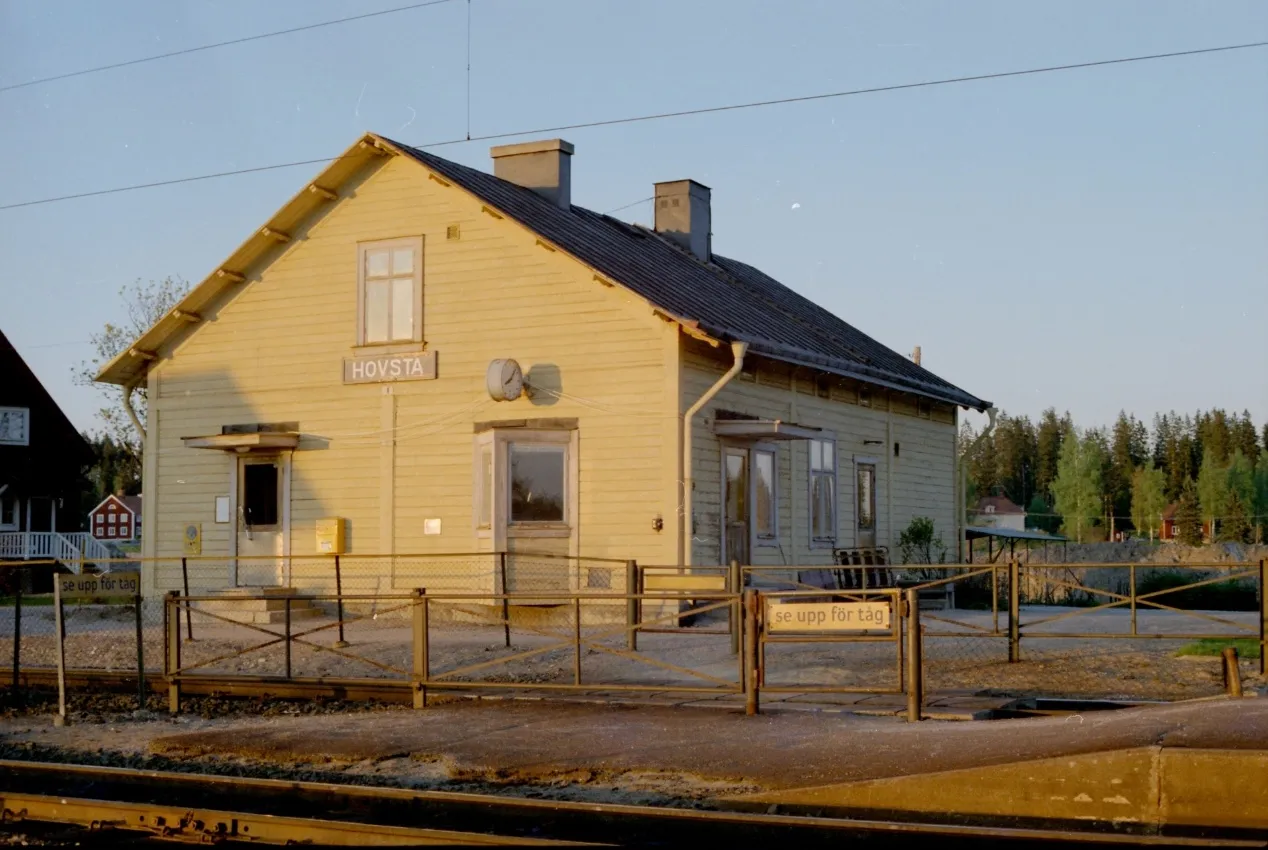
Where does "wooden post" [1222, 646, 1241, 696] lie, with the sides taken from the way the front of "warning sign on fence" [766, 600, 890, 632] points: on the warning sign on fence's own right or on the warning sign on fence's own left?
on the warning sign on fence's own left

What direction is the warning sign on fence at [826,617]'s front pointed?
toward the camera

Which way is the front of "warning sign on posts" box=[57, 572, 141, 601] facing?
toward the camera

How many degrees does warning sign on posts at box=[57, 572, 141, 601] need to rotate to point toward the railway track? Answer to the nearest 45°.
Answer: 0° — it already faces it

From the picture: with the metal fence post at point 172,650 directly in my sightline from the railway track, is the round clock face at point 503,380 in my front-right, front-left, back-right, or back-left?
front-right

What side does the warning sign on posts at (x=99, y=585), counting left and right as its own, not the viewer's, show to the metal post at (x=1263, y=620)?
left

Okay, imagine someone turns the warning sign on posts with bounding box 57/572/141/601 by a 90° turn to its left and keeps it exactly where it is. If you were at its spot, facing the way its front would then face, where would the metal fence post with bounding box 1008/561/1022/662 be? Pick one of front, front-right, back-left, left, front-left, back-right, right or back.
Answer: front

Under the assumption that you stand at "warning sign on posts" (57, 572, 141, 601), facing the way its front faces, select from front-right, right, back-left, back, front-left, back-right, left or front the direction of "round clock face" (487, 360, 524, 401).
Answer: back-left

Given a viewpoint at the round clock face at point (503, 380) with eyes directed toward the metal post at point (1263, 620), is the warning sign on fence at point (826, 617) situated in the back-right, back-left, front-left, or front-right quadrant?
front-right

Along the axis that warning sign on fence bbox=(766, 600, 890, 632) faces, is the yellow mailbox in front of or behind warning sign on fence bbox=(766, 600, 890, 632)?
behind

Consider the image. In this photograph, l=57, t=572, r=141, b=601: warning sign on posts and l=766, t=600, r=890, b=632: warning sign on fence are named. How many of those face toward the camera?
2
